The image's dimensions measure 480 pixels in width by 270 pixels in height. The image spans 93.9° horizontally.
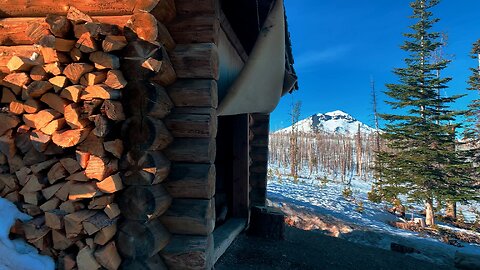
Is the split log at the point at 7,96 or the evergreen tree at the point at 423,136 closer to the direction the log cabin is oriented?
the evergreen tree

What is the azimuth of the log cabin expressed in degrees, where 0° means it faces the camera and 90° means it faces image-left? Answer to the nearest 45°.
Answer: approximately 270°
